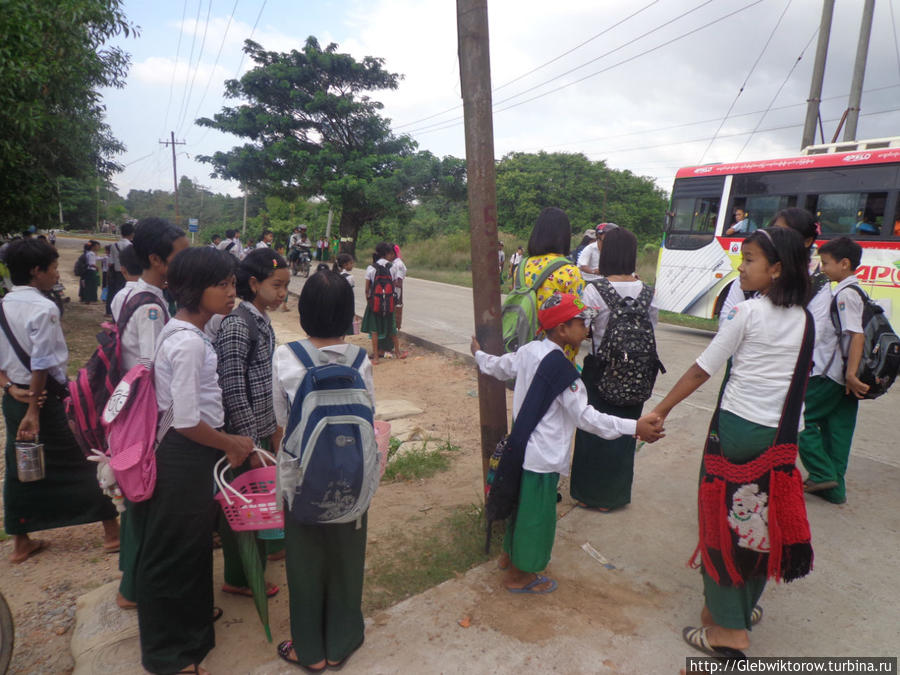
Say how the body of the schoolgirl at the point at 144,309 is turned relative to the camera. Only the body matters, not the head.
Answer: to the viewer's right

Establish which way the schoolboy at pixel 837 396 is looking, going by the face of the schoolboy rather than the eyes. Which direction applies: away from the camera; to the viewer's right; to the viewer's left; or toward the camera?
to the viewer's left

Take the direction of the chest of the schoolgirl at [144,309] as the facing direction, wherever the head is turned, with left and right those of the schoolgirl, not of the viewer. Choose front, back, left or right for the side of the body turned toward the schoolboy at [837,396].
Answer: front

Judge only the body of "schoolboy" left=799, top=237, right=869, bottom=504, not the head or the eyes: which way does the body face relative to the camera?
to the viewer's left

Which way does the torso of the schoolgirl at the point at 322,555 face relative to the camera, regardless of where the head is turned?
away from the camera

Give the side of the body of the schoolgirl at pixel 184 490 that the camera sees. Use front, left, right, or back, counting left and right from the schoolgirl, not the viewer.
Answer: right

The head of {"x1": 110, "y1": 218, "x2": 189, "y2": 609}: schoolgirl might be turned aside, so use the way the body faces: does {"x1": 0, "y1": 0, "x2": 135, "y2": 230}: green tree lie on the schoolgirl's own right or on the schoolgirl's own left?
on the schoolgirl's own left

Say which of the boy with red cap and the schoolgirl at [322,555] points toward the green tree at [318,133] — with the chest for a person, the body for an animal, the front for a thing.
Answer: the schoolgirl

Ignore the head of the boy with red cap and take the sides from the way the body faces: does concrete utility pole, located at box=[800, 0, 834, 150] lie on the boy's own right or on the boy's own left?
on the boy's own left

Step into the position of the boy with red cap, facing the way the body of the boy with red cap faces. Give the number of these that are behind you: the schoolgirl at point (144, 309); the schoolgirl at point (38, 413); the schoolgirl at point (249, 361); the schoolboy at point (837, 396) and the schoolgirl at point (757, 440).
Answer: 3

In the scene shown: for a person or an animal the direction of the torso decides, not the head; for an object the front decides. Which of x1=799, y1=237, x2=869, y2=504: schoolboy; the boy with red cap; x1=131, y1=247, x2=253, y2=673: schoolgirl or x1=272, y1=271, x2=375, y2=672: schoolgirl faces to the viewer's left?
the schoolboy

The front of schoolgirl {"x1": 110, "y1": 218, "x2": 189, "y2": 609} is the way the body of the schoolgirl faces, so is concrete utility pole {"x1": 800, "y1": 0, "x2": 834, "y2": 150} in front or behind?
in front

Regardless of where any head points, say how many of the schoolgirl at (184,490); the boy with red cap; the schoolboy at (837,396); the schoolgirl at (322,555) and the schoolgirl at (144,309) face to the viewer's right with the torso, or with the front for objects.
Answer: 3

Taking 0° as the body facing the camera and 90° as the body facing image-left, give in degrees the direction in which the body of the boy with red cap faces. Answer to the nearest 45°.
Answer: approximately 270°

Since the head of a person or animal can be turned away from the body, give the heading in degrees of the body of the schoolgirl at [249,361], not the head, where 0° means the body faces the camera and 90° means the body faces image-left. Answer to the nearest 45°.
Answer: approximately 315°
